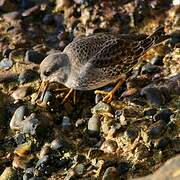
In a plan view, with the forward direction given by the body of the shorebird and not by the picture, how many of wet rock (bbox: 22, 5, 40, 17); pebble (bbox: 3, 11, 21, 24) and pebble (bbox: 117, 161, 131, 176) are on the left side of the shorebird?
1

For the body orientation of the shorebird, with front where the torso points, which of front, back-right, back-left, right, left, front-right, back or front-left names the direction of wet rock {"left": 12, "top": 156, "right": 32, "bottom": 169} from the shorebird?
front-left

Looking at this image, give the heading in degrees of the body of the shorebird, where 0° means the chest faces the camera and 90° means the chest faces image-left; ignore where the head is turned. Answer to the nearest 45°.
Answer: approximately 90°

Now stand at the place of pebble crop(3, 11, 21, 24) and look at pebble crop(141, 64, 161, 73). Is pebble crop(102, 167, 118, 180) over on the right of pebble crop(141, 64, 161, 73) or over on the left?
right

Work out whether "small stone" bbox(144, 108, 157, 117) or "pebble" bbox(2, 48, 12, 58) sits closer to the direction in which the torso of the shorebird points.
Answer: the pebble

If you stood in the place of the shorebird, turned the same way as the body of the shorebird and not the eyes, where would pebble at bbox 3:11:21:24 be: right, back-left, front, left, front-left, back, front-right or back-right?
front-right

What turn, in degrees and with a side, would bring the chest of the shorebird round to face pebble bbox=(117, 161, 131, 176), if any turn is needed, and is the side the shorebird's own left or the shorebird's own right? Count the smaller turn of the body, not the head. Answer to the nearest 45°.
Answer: approximately 90° to the shorebird's own left

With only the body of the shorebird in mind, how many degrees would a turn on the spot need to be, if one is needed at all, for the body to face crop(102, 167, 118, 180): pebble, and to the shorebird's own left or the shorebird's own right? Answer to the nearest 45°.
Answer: approximately 90° to the shorebird's own left

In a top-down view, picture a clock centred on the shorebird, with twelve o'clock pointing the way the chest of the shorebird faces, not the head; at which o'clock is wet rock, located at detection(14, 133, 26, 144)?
The wet rock is roughly at 11 o'clock from the shorebird.
